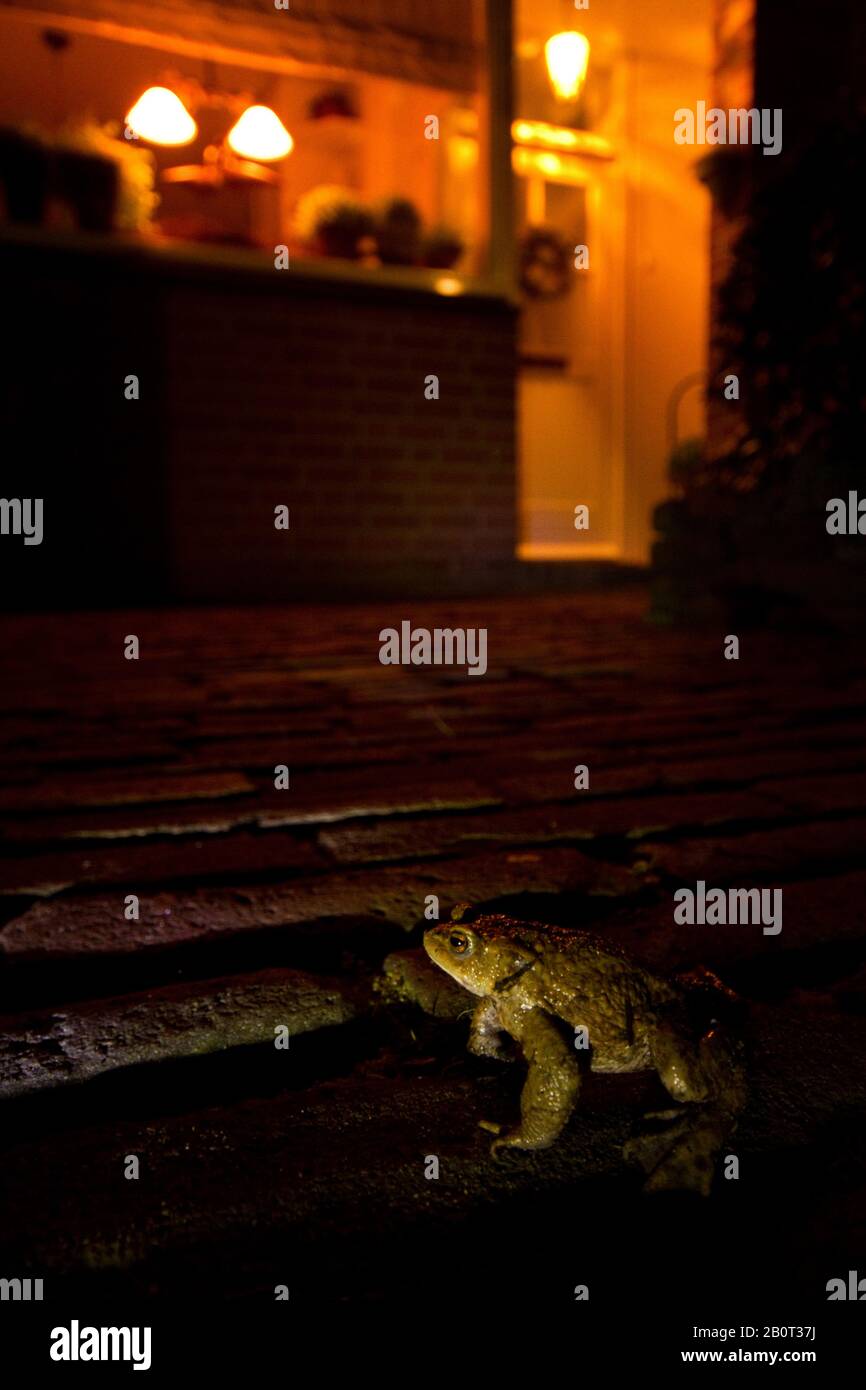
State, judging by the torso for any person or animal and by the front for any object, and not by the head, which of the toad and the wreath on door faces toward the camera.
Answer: the wreath on door

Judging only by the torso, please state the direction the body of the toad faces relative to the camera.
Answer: to the viewer's left

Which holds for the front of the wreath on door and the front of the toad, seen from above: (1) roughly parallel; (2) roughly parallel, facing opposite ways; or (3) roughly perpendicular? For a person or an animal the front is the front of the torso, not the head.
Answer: roughly perpendicular

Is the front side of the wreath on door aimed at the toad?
yes

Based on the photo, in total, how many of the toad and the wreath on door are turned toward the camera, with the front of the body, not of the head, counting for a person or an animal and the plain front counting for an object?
1

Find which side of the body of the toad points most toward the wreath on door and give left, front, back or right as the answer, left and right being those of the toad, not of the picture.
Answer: right

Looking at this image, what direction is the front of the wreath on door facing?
toward the camera
